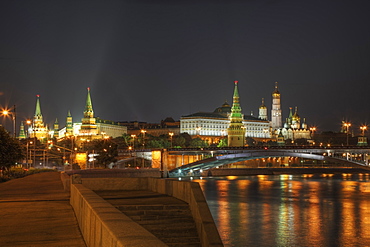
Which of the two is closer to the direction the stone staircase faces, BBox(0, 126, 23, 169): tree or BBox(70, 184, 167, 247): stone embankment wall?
the stone embankment wall

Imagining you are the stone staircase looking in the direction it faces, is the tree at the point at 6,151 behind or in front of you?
behind
